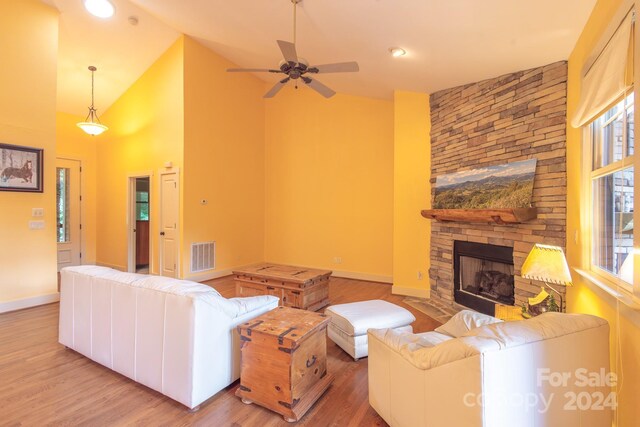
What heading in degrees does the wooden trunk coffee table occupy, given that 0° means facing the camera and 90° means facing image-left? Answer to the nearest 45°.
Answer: approximately 45°

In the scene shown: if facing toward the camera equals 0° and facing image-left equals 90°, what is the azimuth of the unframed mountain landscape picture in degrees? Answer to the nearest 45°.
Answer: approximately 45°

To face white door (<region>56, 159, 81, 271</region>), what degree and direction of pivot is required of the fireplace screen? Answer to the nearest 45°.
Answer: approximately 45° to its right

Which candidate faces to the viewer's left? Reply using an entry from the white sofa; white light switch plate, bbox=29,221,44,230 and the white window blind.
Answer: the white window blind

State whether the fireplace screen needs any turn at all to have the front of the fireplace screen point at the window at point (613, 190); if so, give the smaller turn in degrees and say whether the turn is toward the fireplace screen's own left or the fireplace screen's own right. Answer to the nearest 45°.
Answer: approximately 90° to the fireplace screen's own left

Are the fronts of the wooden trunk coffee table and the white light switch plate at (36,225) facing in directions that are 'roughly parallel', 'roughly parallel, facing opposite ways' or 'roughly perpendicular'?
roughly perpendicular
